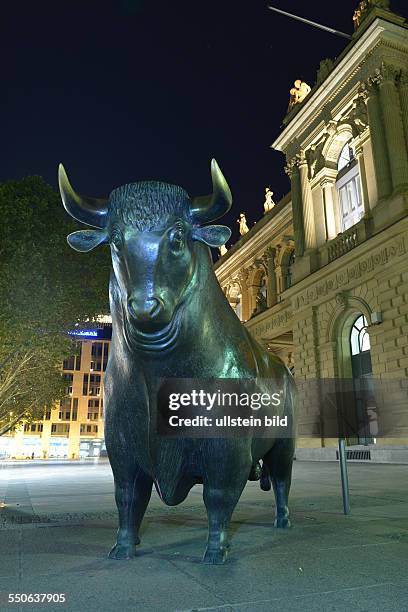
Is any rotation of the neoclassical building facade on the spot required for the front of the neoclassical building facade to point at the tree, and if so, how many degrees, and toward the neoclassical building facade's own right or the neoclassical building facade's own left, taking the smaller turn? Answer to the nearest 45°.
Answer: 0° — it already faces it

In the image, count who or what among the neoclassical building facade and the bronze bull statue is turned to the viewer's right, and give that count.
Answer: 0

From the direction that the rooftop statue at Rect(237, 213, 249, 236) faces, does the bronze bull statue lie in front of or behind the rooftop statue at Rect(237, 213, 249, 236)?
in front

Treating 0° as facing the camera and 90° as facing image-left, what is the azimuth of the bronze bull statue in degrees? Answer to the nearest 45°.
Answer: approximately 45°

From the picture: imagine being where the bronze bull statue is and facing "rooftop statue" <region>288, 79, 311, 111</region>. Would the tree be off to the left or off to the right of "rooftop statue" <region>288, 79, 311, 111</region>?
left

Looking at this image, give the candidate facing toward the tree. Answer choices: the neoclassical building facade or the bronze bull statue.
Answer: the neoclassical building facade

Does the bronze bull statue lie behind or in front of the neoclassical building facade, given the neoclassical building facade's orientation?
in front
